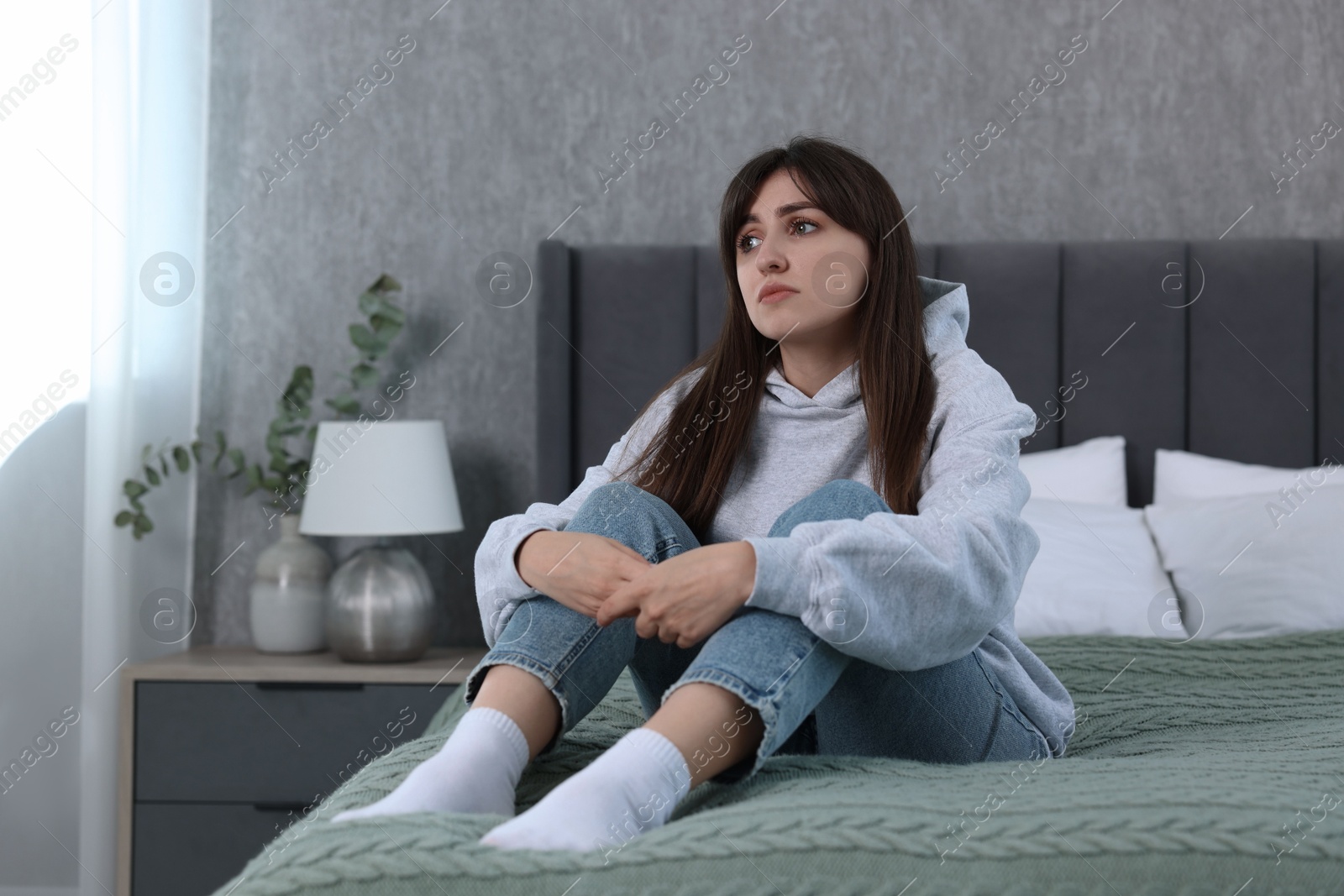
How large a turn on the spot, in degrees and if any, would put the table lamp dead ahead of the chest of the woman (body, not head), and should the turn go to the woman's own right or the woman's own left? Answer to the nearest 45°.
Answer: approximately 90° to the woman's own right

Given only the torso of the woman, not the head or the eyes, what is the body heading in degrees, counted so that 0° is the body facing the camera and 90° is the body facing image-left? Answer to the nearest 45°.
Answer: approximately 45°

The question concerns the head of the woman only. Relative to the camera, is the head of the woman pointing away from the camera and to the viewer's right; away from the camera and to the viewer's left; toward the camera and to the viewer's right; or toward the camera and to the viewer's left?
toward the camera and to the viewer's left

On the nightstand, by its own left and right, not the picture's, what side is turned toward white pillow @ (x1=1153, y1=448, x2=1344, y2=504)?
left

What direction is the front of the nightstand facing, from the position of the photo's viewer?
facing the viewer

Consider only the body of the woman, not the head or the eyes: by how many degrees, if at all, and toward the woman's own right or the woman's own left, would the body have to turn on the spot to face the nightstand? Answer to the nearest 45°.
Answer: approximately 90° to the woman's own right

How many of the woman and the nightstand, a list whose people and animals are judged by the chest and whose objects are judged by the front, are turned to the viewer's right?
0

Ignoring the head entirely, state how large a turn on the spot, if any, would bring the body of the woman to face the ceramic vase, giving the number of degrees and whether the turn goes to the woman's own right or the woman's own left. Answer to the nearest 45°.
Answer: approximately 90° to the woman's own right

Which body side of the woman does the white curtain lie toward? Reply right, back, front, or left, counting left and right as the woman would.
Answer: right
